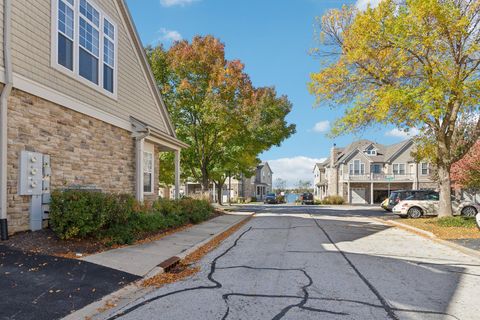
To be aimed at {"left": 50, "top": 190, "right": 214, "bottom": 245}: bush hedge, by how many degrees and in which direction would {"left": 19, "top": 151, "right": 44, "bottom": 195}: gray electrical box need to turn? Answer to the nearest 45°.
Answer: approximately 45° to its left

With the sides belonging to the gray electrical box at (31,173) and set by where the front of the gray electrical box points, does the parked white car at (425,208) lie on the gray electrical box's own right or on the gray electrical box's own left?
on the gray electrical box's own left

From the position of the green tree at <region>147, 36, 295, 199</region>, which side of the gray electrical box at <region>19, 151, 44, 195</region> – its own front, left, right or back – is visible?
left

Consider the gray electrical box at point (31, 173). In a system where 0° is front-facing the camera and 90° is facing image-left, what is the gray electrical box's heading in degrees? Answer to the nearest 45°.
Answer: approximately 315°

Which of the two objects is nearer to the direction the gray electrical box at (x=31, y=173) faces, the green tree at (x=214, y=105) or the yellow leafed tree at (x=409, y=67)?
the yellow leafed tree
